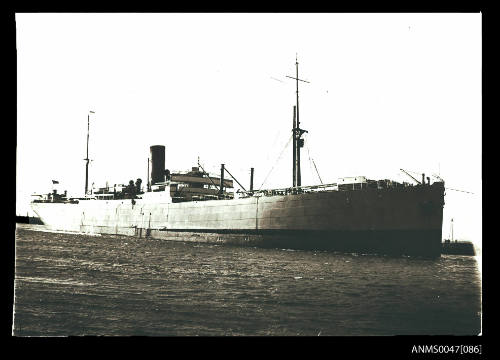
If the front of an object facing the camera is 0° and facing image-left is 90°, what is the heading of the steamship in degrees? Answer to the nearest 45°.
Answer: approximately 315°
